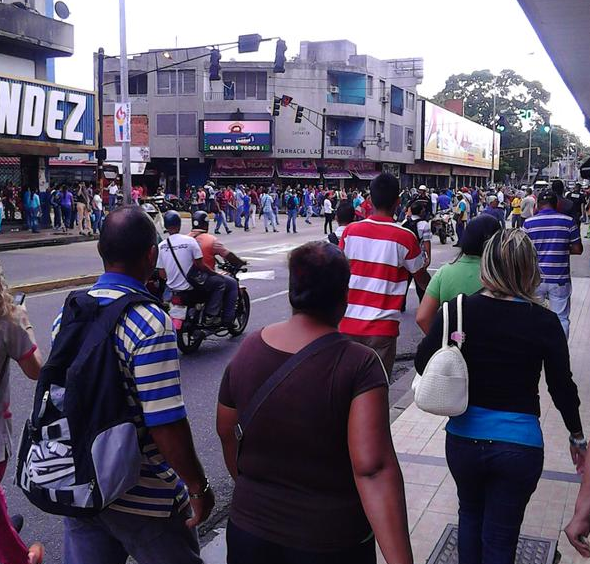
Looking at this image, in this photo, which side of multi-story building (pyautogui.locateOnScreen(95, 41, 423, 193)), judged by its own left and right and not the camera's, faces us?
front

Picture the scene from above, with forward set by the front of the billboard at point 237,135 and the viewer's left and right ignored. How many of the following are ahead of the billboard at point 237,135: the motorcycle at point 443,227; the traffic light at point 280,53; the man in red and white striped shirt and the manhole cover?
4

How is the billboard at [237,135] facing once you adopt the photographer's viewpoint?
facing the viewer

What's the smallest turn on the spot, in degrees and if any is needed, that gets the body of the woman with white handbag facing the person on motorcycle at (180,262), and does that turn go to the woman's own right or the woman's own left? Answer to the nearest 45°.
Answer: approximately 45° to the woman's own left

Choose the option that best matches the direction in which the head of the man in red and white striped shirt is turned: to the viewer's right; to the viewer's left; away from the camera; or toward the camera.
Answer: away from the camera

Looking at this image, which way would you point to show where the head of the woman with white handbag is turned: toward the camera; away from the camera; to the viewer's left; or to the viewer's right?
away from the camera

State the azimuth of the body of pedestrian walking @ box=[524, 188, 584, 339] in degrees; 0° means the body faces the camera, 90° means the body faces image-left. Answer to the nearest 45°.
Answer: approximately 180°

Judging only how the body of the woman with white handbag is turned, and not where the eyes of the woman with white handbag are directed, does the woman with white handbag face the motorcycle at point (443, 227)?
yes

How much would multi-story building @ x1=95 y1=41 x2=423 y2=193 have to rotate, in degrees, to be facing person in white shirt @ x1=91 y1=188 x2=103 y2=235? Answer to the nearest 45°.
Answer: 0° — it already faces them

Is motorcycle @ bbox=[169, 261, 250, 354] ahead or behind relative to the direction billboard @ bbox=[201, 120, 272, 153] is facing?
ahead

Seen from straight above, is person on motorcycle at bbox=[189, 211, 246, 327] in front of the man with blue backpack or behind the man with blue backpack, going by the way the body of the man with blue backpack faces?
in front

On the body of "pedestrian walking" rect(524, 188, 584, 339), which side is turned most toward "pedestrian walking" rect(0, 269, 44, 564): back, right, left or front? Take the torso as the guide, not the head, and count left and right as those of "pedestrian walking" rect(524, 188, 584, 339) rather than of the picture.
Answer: back

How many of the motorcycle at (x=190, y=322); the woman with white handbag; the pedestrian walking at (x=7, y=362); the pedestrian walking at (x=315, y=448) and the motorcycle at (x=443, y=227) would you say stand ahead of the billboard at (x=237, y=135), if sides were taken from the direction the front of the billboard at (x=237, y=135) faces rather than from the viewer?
5

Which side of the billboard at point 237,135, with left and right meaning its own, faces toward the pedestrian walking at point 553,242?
front

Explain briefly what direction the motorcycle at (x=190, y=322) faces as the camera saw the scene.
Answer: facing away from the viewer and to the right of the viewer
